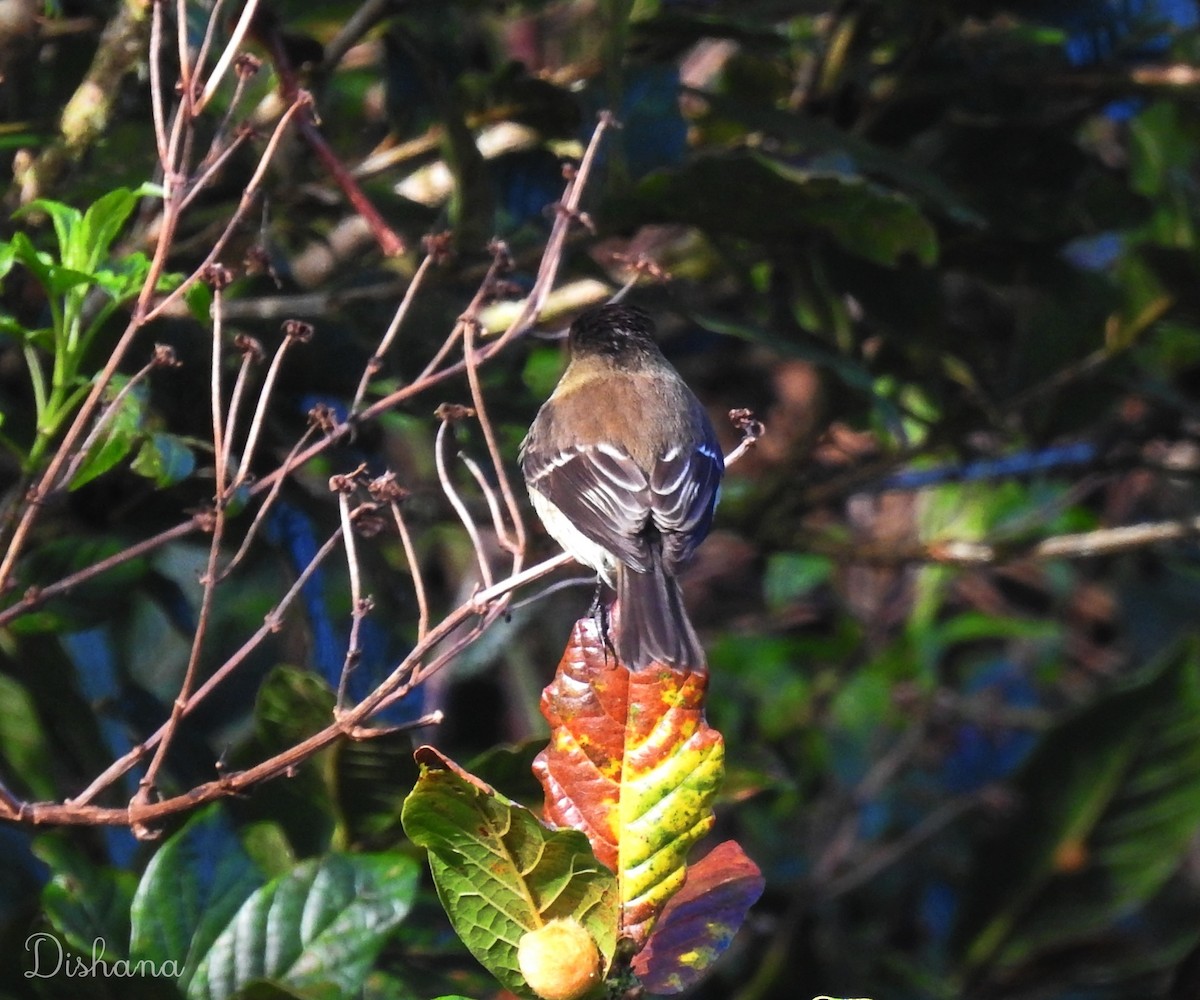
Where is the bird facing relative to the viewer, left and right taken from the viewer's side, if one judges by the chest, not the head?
facing away from the viewer

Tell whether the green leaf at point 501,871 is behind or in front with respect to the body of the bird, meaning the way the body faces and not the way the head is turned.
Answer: behind

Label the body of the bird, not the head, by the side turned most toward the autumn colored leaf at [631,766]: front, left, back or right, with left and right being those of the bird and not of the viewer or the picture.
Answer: back

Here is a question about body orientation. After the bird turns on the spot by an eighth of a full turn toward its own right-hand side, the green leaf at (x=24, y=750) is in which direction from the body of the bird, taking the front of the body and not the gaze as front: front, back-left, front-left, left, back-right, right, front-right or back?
back-left

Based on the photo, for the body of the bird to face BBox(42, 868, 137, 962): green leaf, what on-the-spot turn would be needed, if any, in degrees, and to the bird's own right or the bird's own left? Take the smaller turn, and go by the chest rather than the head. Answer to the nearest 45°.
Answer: approximately 135° to the bird's own left

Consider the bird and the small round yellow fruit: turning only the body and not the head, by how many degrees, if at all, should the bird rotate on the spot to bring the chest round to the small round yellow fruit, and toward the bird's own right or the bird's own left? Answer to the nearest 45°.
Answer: approximately 180°

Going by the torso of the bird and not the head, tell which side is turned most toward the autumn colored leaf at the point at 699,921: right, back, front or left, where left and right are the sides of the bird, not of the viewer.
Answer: back
